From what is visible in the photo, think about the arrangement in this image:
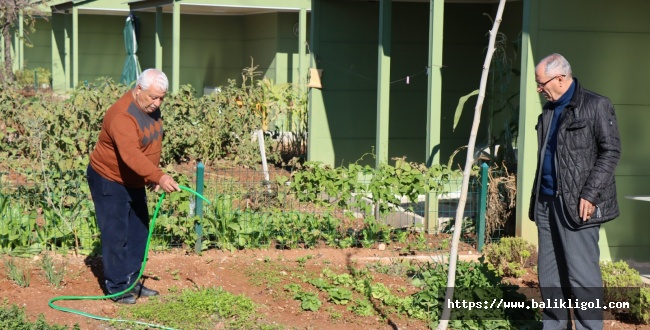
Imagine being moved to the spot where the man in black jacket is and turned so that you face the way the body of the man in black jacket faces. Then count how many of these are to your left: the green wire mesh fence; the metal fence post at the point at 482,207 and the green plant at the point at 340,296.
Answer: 0

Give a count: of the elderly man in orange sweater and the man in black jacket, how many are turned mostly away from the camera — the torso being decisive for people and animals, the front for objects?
0

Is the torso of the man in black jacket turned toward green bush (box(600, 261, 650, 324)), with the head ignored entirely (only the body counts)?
no

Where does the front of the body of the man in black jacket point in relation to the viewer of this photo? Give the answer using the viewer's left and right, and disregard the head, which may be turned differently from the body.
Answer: facing the viewer and to the left of the viewer

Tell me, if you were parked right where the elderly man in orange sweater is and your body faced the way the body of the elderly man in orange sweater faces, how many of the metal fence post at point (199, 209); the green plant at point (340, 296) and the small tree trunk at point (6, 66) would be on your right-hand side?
0

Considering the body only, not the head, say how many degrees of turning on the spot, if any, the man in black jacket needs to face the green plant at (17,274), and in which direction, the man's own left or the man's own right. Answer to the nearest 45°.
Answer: approximately 45° to the man's own right

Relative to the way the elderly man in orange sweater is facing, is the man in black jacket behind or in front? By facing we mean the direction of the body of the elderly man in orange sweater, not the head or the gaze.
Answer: in front

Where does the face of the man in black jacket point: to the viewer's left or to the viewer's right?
to the viewer's left

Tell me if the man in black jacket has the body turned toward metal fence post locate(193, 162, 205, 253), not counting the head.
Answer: no

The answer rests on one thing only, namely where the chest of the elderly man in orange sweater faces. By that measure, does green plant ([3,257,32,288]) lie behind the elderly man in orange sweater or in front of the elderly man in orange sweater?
behind

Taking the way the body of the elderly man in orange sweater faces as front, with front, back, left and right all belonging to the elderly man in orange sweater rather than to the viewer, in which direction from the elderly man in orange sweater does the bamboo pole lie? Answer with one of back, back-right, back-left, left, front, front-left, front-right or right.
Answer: front

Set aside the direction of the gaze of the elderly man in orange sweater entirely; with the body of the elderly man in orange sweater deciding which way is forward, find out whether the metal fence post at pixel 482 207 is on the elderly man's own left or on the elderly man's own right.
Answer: on the elderly man's own left

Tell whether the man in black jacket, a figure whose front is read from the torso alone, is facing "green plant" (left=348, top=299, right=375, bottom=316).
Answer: no

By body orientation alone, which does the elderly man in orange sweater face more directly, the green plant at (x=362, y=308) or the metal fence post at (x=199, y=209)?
the green plant

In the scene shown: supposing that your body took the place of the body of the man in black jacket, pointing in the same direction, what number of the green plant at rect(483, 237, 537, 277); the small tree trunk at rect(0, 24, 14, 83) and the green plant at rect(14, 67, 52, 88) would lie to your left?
0

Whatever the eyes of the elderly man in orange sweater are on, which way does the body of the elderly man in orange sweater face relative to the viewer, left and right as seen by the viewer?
facing the viewer and to the right of the viewer

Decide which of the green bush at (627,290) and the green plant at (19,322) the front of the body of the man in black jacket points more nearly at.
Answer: the green plant

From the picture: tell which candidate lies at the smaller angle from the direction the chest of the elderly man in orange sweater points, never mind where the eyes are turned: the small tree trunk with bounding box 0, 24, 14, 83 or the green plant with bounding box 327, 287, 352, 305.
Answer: the green plant
